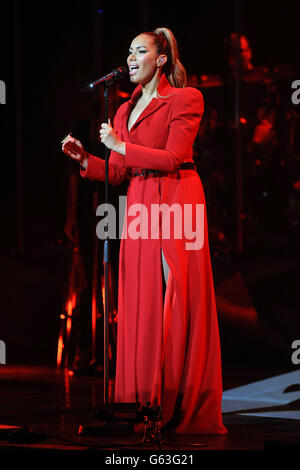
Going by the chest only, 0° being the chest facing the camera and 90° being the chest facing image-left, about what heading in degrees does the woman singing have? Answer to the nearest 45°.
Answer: approximately 45°
